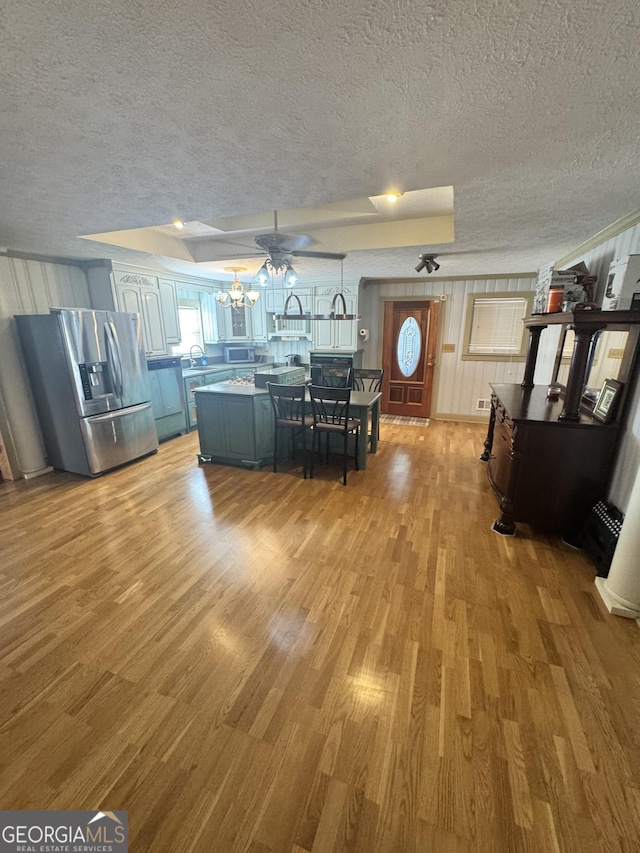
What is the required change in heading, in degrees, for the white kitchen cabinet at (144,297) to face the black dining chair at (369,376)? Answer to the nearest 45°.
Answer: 0° — it already faces it

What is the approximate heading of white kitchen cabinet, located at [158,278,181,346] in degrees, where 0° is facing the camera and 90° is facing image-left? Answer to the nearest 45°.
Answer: approximately 315°

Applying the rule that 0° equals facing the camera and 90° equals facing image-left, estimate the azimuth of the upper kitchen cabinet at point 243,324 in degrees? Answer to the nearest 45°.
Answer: approximately 0°

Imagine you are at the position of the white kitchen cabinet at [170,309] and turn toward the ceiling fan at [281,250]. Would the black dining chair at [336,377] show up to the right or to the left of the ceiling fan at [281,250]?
left

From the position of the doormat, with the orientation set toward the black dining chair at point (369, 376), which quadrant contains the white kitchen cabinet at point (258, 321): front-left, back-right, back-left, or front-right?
front-right

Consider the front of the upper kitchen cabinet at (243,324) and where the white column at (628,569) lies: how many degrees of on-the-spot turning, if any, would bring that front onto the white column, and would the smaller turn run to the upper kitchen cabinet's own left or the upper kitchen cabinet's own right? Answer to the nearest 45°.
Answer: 0° — it already faces it

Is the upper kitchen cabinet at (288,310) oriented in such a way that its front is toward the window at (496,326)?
no

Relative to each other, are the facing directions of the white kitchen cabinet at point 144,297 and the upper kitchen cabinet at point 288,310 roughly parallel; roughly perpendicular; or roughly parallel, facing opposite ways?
roughly perpendicular

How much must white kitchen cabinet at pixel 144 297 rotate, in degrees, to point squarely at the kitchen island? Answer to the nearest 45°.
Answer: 0° — it already faces it

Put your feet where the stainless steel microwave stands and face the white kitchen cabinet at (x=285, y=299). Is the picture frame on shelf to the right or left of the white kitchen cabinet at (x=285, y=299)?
right

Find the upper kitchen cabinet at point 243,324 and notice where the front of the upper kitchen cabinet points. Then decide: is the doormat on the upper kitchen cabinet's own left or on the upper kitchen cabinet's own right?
on the upper kitchen cabinet's own left

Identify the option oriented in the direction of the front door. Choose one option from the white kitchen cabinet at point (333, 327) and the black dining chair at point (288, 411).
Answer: the black dining chair

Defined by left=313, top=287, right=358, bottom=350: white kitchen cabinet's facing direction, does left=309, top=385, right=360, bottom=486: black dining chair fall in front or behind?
in front

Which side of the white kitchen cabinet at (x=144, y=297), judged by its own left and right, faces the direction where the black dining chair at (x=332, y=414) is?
front

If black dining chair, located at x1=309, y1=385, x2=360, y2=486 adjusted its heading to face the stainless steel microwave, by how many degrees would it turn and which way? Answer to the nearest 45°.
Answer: approximately 90° to its left

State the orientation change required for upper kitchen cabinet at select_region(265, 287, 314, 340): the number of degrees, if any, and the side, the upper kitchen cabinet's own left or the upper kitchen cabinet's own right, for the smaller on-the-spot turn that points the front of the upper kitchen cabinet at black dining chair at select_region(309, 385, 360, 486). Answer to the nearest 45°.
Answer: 0° — it already faces it

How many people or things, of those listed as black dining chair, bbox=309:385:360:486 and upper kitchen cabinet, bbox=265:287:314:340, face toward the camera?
1

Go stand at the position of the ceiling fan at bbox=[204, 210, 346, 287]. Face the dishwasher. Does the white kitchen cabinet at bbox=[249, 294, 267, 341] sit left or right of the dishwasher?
right

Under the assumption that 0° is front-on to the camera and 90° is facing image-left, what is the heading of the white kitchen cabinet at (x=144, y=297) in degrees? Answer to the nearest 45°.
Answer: approximately 315°

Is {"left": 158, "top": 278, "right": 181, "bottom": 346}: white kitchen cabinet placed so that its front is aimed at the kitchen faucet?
no

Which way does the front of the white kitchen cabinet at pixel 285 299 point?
toward the camera
